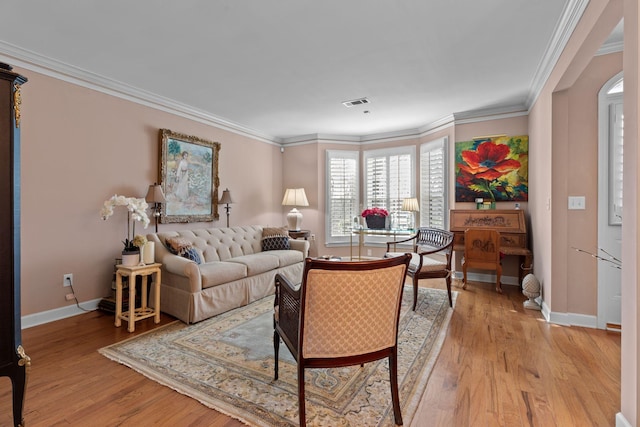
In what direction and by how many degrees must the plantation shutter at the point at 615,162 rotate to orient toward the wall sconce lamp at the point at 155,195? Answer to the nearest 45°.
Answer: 0° — it already faces it

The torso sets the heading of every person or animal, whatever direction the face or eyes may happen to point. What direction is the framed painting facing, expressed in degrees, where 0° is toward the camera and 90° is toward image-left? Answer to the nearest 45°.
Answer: approximately 315°

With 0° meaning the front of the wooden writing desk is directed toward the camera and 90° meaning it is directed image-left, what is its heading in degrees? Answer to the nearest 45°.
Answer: approximately 0°

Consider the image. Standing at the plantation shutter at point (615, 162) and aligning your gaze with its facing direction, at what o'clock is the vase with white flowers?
The vase with white flowers is roughly at 12 o'clock from the plantation shutter.

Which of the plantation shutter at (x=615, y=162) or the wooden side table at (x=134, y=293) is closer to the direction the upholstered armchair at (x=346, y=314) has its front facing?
the wooden side table

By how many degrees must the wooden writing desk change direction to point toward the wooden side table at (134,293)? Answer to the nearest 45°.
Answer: approximately 45° to its right

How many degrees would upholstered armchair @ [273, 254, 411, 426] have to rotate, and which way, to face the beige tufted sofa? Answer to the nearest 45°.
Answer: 0° — it already faces it

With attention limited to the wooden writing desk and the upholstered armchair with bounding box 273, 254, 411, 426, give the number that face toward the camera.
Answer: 1

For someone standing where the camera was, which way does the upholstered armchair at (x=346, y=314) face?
facing away from the viewer and to the left of the viewer

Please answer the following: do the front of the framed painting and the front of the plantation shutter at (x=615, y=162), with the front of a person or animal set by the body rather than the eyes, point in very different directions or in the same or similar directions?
very different directions

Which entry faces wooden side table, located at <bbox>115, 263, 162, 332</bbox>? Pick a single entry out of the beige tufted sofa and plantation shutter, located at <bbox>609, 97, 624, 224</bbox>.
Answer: the plantation shutter

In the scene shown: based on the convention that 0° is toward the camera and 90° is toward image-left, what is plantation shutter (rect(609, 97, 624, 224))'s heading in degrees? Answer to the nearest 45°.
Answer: approximately 45°
